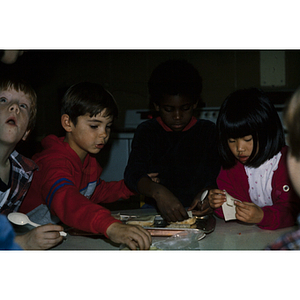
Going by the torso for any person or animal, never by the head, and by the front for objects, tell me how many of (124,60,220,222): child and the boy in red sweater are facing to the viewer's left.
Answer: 0

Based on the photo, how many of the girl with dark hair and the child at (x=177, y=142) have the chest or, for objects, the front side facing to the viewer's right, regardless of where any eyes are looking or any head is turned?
0

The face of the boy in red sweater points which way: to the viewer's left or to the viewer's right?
to the viewer's right

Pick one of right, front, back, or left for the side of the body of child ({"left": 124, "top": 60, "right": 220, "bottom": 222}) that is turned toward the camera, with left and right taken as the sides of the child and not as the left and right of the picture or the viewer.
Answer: front

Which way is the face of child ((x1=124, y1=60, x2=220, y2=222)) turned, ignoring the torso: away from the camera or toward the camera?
toward the camera

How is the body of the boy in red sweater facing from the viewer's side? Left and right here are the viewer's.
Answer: facing the viewer and to the right of the viewer

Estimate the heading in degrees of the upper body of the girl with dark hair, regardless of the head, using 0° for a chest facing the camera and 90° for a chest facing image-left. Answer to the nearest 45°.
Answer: approximately 45°
